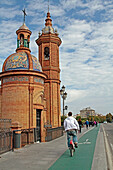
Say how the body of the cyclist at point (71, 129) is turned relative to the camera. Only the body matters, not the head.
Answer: away from the camera

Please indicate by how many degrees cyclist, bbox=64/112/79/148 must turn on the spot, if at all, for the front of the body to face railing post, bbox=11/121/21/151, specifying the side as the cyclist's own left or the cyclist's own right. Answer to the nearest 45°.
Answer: approximately 45° to the cyclist's own left
